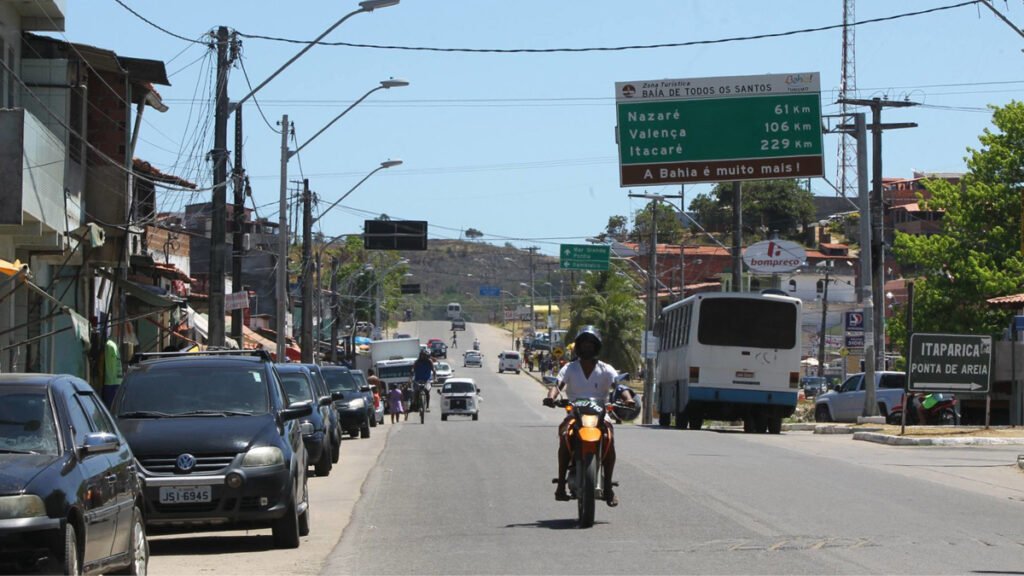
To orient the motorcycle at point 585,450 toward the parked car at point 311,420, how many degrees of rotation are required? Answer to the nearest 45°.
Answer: approximately 135° to its right

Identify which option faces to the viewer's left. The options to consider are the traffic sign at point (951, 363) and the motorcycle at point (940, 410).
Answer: the motorcycle

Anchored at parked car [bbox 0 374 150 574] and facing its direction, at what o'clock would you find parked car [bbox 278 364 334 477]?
parked car [bbox 278 364 334 477] is roughly at 5 o'clock from parked car [bbox 0 374 150 574].

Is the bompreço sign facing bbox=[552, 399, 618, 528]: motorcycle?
yes

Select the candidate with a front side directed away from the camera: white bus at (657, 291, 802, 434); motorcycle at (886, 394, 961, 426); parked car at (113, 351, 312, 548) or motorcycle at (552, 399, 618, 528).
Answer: the white bus

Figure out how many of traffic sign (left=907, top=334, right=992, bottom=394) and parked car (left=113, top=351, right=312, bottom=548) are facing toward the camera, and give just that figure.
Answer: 2

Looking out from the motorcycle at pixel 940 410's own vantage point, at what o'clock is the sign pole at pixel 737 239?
The sign pole is roughly at 2 o'clock from the motorcycle.

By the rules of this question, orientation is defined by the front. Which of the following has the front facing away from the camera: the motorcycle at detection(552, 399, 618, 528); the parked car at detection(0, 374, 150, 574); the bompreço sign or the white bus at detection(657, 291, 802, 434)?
the white bus

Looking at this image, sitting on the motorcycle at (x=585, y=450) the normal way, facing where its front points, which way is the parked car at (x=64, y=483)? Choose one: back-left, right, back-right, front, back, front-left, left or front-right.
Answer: front-right

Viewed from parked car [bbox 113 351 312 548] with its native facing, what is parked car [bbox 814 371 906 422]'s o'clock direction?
parked car [bbox 814 371 906 422] is roughly at 7 o'clock from parked car [bbox 113 351 312 548].

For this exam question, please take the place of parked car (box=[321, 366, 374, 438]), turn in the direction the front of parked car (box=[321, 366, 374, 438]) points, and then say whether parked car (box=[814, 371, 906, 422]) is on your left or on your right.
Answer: on your left

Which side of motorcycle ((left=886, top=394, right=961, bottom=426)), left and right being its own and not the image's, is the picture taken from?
left
